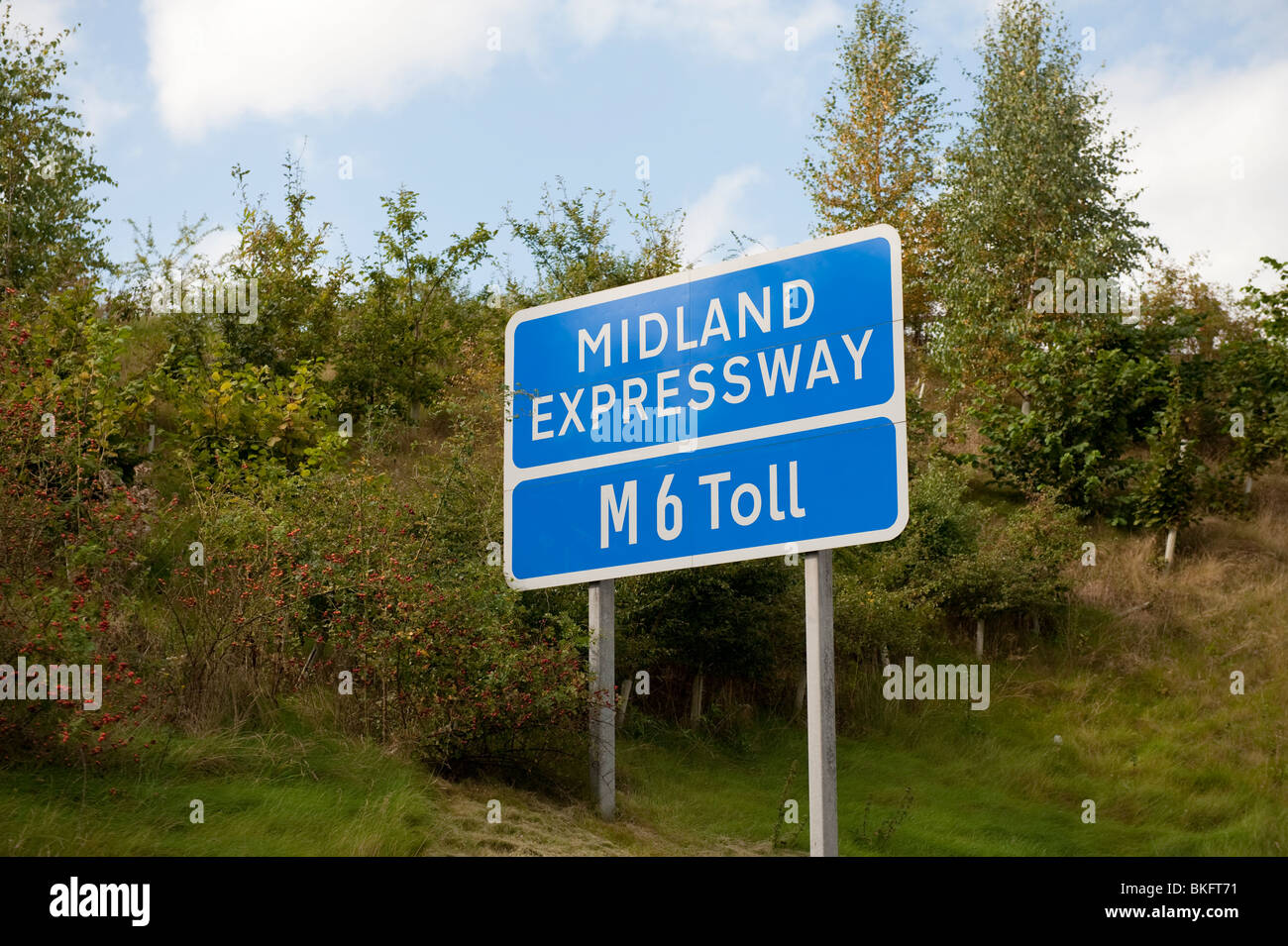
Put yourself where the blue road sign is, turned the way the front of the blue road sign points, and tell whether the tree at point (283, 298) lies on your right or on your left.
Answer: on your right

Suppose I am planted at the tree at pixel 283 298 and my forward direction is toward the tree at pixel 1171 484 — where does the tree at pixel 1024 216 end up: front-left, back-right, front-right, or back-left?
front-left

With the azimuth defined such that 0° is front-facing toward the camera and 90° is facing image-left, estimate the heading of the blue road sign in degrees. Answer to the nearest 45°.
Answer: approximately 45°

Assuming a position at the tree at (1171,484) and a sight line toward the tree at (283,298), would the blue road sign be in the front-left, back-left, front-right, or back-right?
front-left

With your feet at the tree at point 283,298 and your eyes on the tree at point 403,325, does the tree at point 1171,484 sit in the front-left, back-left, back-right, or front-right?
front-right

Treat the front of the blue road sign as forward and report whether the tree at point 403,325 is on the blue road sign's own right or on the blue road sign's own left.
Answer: on the blue road sign's own right

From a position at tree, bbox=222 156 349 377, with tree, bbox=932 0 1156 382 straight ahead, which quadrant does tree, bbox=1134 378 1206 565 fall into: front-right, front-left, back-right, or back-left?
front-right

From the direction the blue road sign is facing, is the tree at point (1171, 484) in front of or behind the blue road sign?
behind
